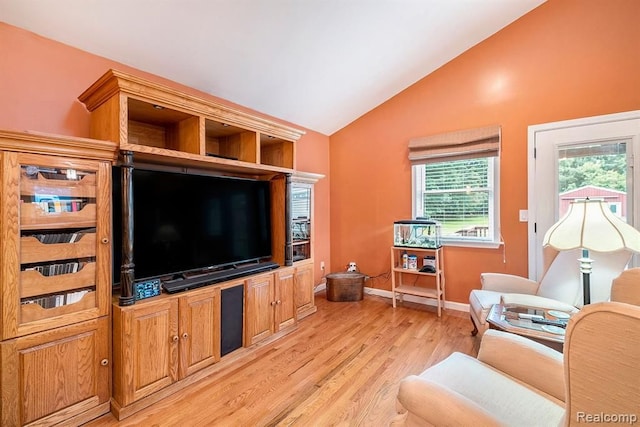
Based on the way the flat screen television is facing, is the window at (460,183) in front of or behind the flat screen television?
in front

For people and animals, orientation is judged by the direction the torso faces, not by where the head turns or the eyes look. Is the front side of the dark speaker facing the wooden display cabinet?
no

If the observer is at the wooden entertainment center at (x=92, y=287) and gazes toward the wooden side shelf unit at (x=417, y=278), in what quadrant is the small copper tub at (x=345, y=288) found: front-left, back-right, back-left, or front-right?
front-left

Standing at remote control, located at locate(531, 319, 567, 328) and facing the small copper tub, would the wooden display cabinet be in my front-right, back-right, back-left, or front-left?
front-left

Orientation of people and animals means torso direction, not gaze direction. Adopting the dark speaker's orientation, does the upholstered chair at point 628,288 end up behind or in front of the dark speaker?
in front

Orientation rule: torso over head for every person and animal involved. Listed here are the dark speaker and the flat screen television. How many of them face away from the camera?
0

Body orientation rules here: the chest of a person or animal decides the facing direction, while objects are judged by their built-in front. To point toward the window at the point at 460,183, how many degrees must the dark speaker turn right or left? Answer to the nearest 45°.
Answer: approximately 45° to its left

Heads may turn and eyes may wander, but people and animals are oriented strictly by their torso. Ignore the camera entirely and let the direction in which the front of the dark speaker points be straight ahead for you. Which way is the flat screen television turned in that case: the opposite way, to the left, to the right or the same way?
the same way

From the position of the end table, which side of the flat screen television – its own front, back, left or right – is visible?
front

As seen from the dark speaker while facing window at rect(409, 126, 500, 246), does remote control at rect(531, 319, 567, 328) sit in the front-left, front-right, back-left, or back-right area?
front-right

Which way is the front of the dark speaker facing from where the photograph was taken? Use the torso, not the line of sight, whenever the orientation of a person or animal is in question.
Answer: facing the viewer and to the right of the viewer

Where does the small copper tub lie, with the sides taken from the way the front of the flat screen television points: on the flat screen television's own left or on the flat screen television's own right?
on the flat screen television's own left

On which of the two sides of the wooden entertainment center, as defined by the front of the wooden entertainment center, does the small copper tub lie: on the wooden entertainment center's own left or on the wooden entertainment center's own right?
on the wooden entertainment center's own left

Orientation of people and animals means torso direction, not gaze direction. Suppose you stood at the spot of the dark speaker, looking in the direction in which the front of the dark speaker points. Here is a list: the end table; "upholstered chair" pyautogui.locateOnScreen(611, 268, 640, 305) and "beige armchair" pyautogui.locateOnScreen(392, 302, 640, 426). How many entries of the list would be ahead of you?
3

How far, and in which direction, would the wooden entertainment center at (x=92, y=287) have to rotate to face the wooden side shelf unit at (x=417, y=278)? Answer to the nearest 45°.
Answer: approximately 45° to its left

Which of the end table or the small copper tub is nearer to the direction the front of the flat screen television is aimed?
the end table
